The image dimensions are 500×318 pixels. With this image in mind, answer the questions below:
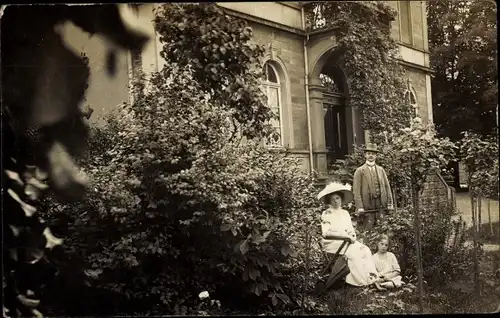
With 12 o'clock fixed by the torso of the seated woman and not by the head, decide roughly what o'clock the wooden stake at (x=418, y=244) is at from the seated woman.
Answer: The wooden stake is roughly at 10 o'clock from the seated woman.

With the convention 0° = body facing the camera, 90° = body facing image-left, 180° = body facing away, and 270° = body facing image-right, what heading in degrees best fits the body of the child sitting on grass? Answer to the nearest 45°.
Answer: approximately 0°

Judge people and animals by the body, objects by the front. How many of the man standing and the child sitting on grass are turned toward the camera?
2
